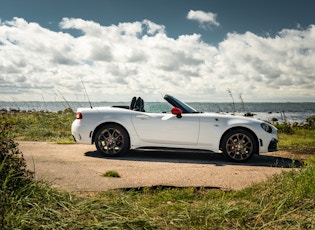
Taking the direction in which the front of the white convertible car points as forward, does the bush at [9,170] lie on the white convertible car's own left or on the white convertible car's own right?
on the white convertible car's own right

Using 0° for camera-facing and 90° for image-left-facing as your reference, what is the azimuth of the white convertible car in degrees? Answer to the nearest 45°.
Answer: approximately 270°
